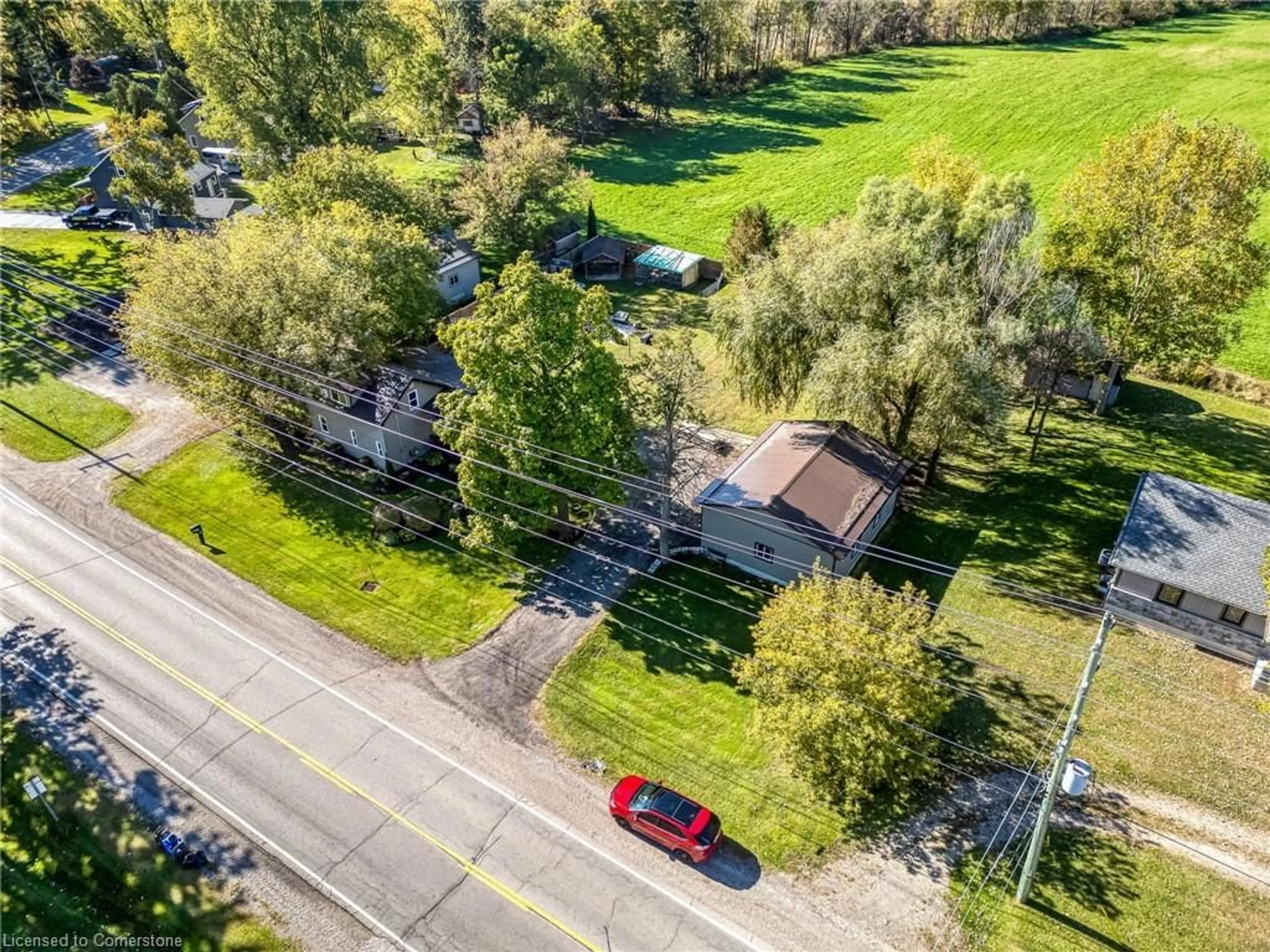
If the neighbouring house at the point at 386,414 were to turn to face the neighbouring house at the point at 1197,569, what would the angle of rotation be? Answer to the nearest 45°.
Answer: approximately 90° to its left

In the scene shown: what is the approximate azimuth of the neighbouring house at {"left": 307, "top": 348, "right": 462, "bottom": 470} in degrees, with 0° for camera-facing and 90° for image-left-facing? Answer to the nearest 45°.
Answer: approximately 45°

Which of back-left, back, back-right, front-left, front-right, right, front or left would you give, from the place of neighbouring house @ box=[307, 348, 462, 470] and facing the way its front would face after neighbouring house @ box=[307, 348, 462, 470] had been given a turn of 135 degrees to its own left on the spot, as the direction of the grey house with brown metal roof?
front-right

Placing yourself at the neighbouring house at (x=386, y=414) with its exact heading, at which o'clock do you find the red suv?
The red suv is roughly at 10 o'clock from the neighbouring house.
